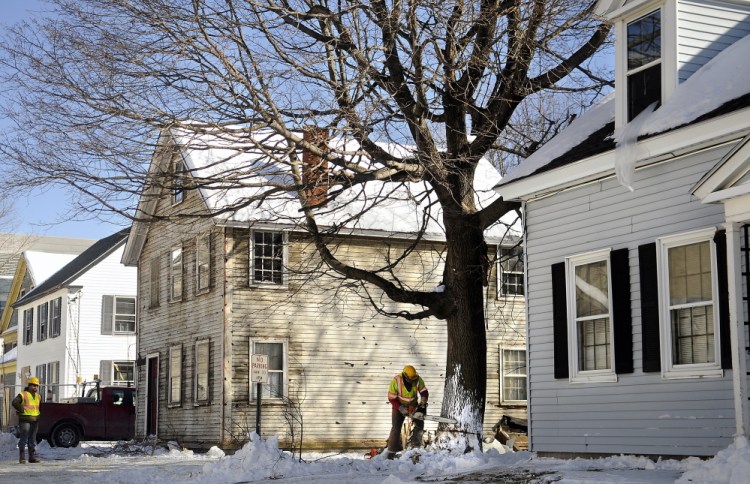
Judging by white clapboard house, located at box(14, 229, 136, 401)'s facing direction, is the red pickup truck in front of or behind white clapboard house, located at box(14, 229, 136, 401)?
in front

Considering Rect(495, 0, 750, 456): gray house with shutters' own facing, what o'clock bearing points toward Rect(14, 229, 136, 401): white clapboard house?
The white clapboard house is roughly at 3 o'clock from the gray house with shutters.

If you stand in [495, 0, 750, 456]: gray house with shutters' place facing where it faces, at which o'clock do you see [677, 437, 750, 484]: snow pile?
The snow pile is roughly at 10 o'clock from the gray house with shutters.

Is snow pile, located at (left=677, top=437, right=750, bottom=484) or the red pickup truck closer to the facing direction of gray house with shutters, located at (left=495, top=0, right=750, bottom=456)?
the snow pile

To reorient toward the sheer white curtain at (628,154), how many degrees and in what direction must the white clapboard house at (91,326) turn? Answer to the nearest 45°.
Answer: approximately 45° to its left

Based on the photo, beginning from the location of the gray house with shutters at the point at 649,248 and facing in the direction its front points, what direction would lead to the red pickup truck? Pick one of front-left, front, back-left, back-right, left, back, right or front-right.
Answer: right

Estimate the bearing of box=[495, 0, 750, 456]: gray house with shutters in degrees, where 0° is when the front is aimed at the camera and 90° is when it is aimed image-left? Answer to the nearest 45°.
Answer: approximately 45°

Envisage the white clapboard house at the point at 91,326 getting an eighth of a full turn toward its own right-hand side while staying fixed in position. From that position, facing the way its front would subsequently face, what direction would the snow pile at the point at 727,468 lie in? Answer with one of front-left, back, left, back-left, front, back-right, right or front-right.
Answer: left
